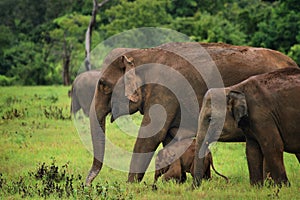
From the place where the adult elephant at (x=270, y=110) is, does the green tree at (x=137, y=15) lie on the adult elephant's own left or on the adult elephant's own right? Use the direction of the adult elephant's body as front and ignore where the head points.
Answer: on the adult elephant's own right

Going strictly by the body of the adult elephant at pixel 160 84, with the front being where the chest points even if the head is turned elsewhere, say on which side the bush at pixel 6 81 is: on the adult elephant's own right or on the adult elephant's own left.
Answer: on the adult elephant's own right

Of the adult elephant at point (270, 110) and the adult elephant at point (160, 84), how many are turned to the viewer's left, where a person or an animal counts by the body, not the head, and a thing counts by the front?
2

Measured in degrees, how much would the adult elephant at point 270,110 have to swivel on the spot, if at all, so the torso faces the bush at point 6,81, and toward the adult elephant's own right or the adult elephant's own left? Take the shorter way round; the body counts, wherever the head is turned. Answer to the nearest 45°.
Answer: approximately 45° to the adult elephant's own right

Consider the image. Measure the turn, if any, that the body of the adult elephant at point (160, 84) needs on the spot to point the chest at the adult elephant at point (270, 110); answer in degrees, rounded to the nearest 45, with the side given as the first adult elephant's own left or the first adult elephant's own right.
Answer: approximately 135° to the first adult elephant's own left

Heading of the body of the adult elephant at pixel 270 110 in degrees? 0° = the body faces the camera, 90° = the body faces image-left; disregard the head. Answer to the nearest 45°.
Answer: approximately 90°

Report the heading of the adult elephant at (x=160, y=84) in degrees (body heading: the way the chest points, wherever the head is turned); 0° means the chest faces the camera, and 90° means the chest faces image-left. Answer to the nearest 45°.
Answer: approximately 90°

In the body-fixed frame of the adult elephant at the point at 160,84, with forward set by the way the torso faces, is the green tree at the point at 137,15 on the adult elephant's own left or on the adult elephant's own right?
on the adult elephant's own right
